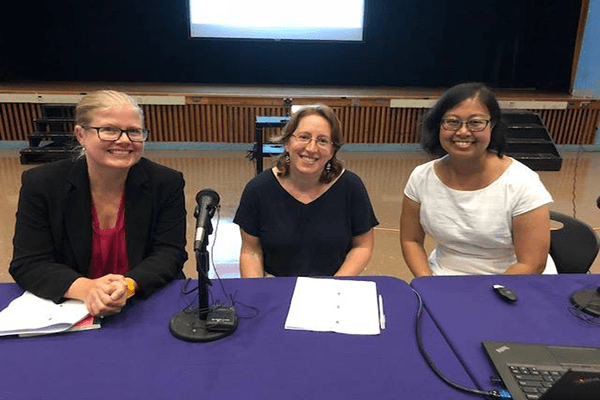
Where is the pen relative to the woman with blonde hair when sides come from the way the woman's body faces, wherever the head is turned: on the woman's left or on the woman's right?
on the woman's left

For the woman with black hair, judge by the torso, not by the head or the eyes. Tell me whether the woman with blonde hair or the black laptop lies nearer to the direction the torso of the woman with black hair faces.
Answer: the black laptop

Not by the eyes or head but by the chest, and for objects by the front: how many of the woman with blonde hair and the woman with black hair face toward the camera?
2

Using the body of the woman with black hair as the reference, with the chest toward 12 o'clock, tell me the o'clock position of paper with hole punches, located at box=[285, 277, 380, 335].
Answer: The paper with hole punches is roughly at 1 o'clock from the woman with black hair.

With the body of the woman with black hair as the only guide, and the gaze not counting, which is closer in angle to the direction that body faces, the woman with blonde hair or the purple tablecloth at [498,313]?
the purple tablecloth

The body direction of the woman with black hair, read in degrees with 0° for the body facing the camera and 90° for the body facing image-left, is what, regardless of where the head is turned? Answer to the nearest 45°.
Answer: approximately 0°
